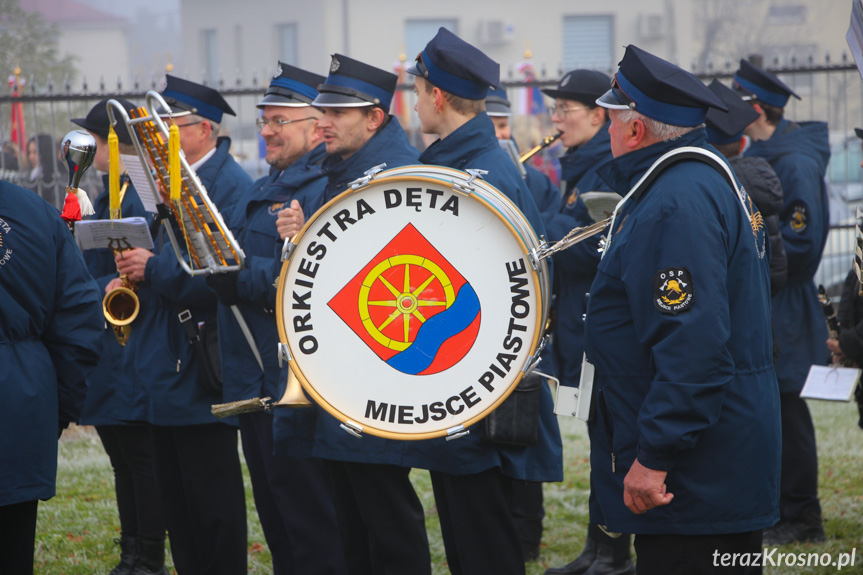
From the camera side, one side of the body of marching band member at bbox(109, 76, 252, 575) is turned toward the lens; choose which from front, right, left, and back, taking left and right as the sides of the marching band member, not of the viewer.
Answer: left

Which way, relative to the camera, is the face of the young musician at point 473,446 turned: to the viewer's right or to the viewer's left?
to the viewer's left

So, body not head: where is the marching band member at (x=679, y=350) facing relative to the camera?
to the viewer's left

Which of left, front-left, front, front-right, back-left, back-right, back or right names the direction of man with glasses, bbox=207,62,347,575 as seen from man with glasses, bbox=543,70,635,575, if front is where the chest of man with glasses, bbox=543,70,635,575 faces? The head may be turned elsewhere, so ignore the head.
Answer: front-left

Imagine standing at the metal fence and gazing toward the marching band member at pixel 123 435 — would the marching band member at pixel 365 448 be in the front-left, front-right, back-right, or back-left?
front-left

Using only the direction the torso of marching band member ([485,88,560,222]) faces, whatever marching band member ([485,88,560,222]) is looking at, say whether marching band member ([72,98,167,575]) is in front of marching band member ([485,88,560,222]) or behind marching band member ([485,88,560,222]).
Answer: in front

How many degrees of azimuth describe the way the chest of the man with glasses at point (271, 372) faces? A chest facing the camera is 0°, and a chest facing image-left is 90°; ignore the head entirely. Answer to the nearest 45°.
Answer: approximately 45°

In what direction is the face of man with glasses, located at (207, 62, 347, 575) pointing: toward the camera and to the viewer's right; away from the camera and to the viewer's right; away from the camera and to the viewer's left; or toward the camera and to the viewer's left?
toward the camera and to the viewer's left

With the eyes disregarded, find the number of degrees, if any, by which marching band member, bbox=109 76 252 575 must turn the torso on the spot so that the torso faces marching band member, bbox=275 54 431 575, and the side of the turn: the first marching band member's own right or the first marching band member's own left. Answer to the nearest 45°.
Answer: approximately 135° to the first marching band member's own left

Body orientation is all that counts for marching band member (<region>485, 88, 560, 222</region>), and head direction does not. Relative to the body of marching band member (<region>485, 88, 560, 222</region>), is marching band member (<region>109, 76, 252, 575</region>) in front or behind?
in front

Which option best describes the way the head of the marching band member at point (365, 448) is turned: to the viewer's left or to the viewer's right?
to the viewer's left

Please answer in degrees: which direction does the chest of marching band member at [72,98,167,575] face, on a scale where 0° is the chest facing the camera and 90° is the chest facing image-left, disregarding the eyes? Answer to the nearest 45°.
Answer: approximately 90°

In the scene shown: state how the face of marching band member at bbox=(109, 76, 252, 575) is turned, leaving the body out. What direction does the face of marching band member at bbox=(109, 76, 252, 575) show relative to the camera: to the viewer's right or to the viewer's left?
to the viewer's left

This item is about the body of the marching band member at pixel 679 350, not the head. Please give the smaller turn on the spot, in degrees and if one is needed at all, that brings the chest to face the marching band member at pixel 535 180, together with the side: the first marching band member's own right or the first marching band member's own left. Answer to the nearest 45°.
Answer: approximately 90° to the first marching band member's own right

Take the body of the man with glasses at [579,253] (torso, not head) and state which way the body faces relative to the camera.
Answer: to the viewer's left

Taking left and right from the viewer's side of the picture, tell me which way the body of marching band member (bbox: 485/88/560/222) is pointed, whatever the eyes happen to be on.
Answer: facing the viewer and to the left of the viewer

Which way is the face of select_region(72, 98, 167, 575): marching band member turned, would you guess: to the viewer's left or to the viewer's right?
to the viewer's left

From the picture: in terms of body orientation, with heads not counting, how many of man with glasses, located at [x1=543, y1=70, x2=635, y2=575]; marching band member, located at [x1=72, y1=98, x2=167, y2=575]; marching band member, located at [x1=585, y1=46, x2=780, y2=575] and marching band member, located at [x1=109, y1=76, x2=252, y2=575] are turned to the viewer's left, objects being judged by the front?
4

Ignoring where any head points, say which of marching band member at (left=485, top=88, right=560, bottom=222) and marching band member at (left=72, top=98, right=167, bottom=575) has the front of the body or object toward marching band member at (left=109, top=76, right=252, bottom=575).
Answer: marching band member at (left=485, top=88, right=560, bottom=222)
